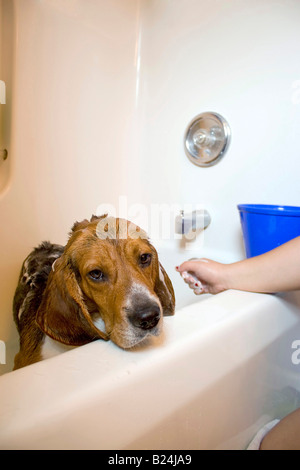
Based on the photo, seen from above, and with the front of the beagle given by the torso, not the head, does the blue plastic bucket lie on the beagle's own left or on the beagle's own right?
on the beagle's own left

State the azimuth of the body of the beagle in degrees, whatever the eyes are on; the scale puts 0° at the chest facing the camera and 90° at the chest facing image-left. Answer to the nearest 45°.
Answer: approximately 315°
